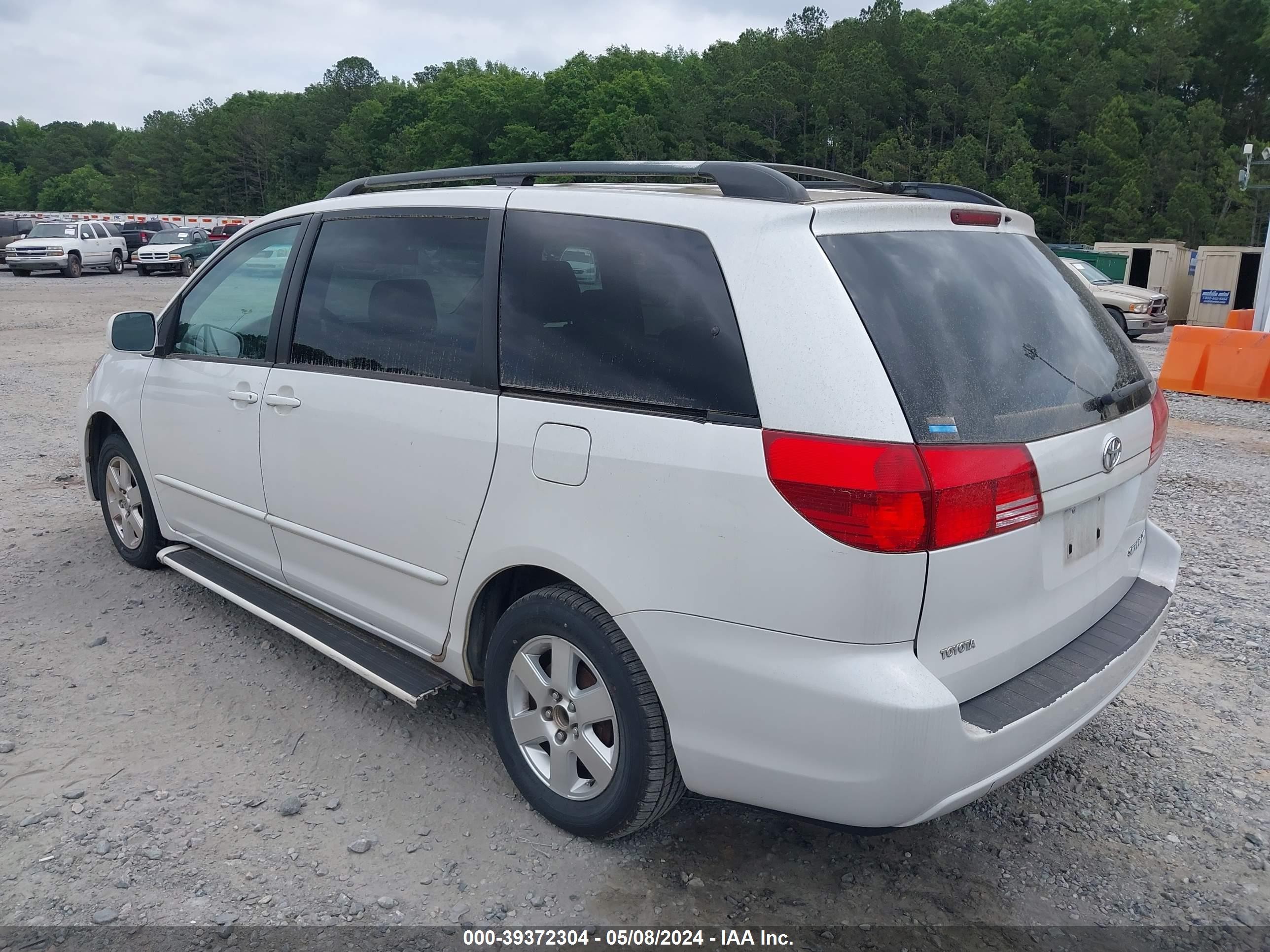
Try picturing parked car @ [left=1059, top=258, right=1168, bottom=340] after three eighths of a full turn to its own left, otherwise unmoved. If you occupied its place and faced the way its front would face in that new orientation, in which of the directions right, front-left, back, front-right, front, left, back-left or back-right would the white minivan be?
back

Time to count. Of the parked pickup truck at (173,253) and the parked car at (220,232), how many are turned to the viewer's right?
0

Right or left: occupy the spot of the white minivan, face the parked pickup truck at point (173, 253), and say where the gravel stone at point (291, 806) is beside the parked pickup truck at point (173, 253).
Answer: left

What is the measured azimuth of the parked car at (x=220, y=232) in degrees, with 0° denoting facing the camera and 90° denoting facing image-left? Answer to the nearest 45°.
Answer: approximately 45°

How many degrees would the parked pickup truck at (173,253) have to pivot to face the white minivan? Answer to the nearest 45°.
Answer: approximately 45° to its left

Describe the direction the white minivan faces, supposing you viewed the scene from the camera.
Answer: facing away from the viewer and to the left of the viewer

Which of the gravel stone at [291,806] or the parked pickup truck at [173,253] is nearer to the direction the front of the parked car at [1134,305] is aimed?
the gravel stone

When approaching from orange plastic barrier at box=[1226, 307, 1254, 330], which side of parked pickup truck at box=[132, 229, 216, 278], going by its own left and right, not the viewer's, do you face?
left

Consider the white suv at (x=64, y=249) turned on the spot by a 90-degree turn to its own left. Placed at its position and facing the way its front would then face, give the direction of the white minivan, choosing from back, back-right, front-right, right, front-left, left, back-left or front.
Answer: front-right

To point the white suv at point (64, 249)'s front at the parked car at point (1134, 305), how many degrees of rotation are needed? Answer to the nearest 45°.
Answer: approximately 90° to its left

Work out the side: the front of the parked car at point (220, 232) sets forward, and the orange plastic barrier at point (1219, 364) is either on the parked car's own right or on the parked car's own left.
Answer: on the parked car's own left

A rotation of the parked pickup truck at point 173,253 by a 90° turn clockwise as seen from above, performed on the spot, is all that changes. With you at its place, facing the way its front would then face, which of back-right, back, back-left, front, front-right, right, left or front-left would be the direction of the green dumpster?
back

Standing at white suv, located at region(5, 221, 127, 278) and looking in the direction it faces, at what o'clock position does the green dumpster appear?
The green dumpster is roughly at 9 o'clock from the white suv.
